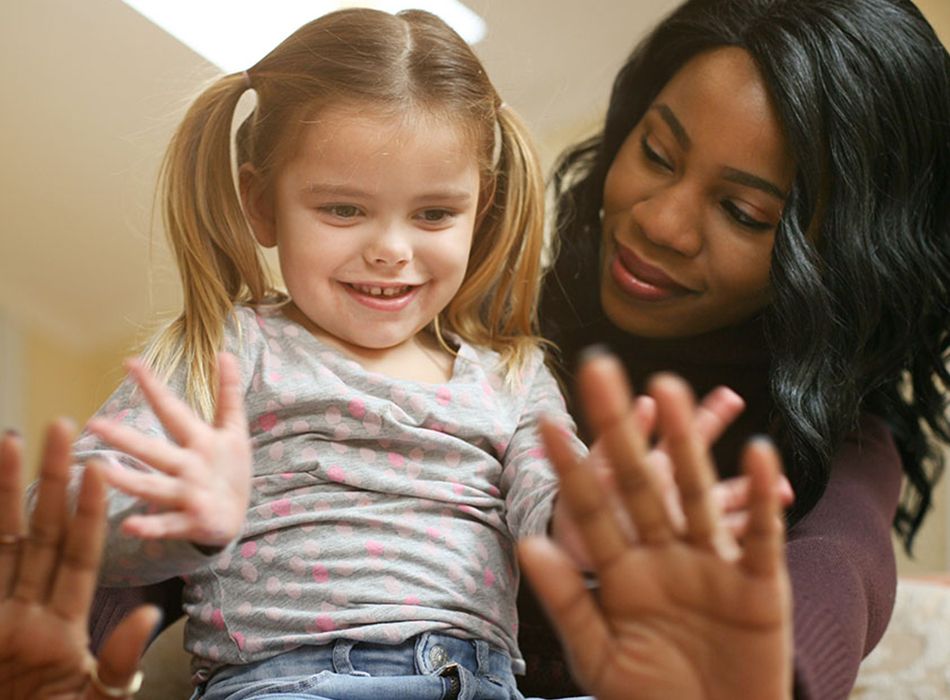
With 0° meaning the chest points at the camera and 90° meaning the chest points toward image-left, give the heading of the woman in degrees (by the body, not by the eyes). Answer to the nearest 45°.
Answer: approximately 45°

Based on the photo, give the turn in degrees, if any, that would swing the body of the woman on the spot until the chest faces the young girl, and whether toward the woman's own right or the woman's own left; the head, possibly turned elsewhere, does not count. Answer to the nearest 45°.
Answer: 0° — they already face them
